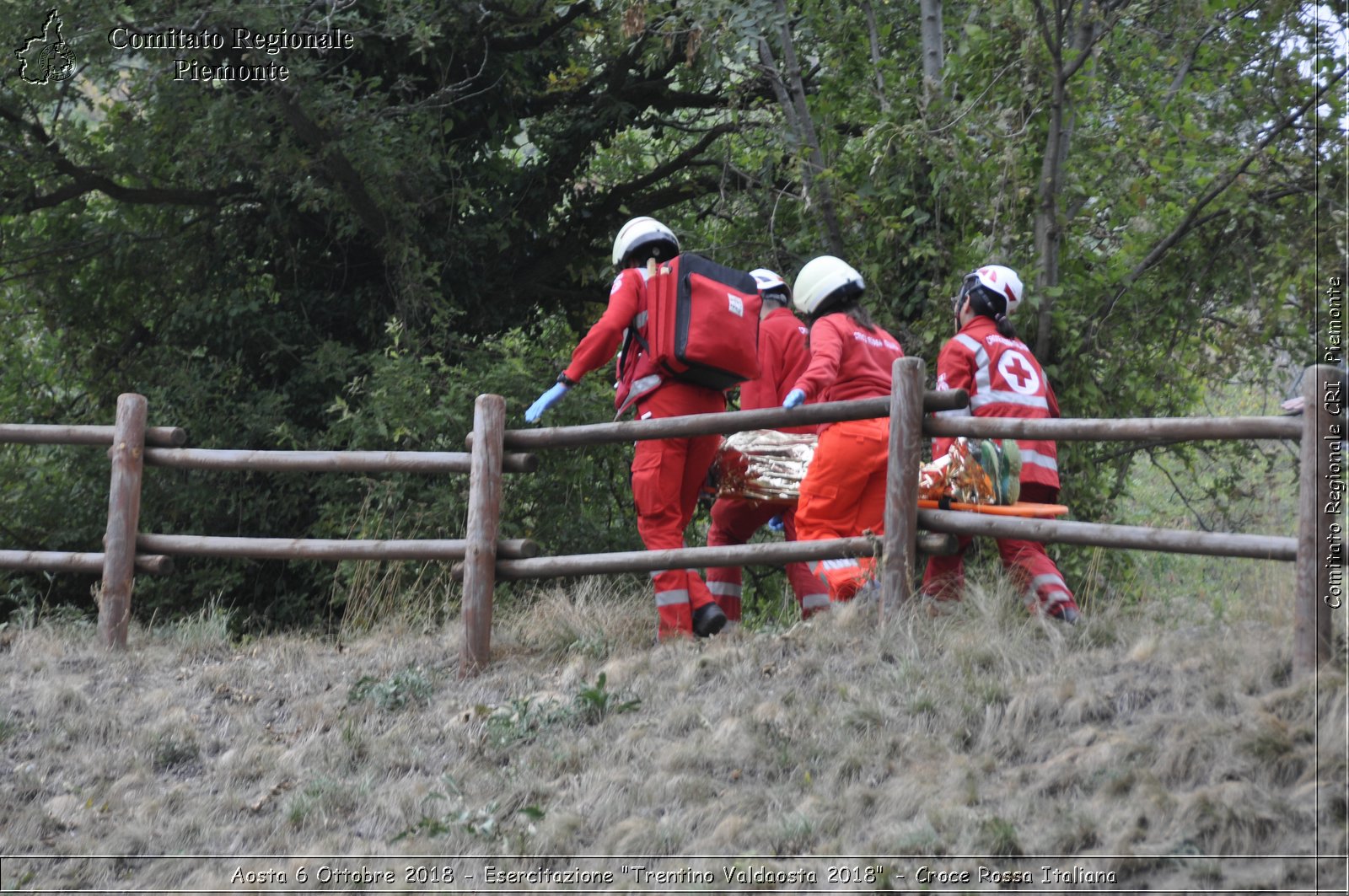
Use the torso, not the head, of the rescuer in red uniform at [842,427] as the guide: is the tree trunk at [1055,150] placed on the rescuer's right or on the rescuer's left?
on the rescuer's right

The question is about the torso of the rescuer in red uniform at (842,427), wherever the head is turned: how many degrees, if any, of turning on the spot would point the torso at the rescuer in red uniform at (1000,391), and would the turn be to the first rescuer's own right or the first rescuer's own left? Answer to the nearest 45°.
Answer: approximately 135° to the first rescuer's own right

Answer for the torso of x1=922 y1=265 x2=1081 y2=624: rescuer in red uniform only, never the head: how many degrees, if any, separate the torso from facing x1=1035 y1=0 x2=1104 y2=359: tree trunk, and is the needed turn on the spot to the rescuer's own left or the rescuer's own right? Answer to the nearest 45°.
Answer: approximately 45° to the rescuer's own right

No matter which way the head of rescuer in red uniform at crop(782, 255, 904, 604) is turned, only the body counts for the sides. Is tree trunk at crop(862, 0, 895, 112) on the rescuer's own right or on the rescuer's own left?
on the rescuer's own right

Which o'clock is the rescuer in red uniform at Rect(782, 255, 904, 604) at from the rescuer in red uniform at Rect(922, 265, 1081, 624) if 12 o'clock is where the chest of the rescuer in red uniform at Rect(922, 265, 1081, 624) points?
the rescuer in red uniform at Rect(782, 255, 904, 604) is roughly at 10 o'clock from the rescuer in red uniform at Rect(922, 265, 1081, 624).

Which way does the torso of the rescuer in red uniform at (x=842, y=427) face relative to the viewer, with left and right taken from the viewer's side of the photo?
facing away from the viewer and to the left of the viewer

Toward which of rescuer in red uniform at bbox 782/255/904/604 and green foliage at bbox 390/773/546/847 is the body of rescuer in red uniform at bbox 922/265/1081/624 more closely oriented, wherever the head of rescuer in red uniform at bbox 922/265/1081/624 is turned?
the rescuer in red uniform

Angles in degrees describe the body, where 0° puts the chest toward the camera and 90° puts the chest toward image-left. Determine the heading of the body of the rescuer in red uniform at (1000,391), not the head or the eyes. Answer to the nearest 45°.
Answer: approximately 135°
